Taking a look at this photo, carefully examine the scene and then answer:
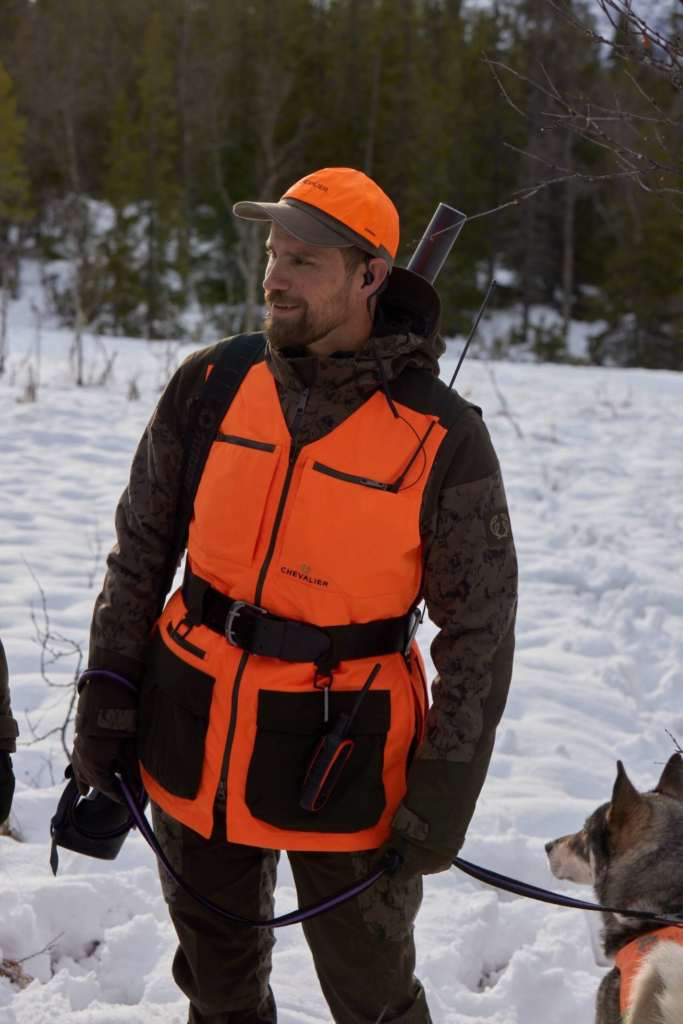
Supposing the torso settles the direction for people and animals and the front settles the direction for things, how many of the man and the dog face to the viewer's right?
0

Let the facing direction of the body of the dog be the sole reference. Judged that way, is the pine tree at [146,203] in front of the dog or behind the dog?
in front

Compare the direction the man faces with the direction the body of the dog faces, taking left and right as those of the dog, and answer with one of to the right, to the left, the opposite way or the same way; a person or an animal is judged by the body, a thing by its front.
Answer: to the left

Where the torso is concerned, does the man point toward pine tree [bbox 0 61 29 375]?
no

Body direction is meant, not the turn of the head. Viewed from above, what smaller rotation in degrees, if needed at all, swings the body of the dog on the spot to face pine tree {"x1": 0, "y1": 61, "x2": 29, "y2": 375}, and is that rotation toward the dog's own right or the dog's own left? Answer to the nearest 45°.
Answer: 0° — it already faces it

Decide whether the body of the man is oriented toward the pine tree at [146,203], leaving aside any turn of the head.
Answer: no

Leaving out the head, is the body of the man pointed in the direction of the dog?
no
